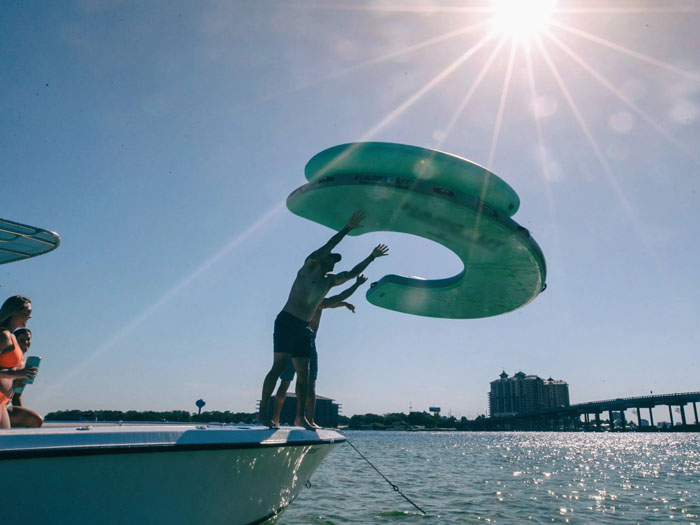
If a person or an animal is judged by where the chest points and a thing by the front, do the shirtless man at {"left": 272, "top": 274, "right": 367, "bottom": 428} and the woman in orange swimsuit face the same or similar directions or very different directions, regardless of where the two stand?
same or similar directions

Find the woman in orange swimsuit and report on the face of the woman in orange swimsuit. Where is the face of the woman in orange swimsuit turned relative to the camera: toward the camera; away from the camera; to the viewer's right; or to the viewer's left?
to the viewer's right

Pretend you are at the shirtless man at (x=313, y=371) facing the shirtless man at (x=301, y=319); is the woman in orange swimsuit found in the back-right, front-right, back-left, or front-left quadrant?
front-right

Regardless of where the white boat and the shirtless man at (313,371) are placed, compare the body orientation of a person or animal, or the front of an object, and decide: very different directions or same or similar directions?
same or similar directions

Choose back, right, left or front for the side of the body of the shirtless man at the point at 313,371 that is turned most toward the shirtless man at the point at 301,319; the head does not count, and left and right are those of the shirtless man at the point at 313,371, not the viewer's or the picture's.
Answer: right

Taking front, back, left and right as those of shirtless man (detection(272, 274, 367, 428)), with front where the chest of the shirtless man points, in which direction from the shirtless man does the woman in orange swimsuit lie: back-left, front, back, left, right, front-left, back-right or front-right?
back-right

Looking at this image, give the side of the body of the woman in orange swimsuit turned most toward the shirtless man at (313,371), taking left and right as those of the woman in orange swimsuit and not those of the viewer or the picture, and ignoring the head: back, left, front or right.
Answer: front

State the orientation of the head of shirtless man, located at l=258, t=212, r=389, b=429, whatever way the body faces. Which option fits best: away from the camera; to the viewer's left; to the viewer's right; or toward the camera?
to the viewer's right

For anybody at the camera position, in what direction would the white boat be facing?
facing to the right of the viewer

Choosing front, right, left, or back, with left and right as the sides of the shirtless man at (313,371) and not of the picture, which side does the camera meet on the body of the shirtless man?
right

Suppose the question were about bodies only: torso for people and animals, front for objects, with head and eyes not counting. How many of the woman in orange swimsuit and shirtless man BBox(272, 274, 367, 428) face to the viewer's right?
2

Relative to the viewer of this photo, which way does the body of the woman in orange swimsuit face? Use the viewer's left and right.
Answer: facing to the right of the viewer

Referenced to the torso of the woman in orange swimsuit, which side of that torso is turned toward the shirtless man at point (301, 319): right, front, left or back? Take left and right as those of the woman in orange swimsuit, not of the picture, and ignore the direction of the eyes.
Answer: front
